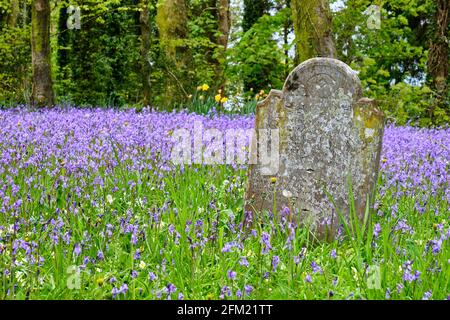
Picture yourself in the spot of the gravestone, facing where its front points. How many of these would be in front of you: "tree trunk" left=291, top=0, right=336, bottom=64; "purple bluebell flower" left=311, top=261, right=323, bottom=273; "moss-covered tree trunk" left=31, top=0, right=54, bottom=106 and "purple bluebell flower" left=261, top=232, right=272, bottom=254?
2

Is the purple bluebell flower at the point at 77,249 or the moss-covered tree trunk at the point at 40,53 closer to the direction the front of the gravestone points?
the purple bluebell flower

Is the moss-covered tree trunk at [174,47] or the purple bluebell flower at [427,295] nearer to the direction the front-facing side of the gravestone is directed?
the purple bluebell flower

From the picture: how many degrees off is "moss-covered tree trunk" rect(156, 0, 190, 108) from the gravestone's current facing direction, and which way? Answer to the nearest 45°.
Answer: approximately 180°

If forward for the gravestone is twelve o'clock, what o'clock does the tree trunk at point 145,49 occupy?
The tree trunk is roughly at 5 o'clock from the gravestone.

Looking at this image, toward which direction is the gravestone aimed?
toward the camera

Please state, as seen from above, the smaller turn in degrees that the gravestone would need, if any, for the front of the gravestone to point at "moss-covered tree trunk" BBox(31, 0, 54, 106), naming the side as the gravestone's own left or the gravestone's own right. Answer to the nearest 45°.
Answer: approximately 135° to the gravestone's own right

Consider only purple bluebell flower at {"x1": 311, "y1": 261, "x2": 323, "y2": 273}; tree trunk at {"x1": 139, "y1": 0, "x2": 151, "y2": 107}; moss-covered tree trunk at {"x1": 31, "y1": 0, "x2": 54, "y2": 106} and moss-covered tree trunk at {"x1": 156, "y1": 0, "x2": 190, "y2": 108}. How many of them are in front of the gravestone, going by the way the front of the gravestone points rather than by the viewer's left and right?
1

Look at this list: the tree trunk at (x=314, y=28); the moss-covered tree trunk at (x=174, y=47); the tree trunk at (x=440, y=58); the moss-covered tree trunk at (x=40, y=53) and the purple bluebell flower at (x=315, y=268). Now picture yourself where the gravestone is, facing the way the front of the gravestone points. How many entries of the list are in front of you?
1

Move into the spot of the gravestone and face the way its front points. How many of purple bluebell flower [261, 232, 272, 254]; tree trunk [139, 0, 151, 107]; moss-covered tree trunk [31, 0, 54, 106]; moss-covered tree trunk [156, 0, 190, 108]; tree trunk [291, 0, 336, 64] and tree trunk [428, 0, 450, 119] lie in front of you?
1

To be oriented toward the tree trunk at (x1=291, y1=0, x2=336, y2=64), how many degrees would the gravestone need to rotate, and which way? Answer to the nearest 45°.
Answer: approximately 180°

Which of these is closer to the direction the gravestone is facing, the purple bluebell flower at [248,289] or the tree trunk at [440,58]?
the purple bluebell flower

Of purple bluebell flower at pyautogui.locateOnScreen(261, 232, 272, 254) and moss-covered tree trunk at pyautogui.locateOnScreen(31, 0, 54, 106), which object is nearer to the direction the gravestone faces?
the purple bluebell flower

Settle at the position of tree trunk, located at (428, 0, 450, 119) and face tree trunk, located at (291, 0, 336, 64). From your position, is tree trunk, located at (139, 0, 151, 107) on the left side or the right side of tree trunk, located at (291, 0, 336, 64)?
right

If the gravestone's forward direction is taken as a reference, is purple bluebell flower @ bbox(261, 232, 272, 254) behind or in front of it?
in front

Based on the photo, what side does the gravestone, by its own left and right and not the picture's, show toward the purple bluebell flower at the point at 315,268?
front

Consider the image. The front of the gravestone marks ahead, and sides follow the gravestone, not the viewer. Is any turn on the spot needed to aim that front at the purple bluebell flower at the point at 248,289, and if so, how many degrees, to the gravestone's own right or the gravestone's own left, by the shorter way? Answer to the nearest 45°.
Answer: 0° — it already faces it

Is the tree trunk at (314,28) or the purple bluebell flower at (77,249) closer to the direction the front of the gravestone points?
the purple bluebell flower
